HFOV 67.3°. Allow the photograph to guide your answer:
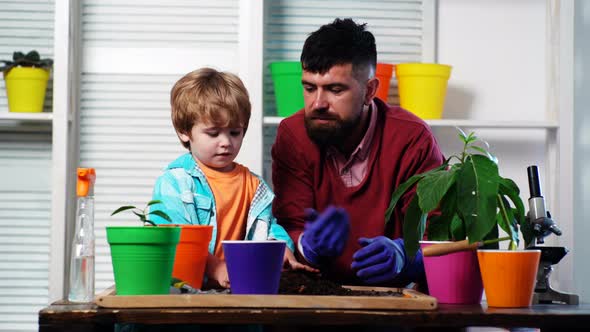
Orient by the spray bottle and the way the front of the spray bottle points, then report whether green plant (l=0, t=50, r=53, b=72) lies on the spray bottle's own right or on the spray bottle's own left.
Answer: on the spray bottle's own right

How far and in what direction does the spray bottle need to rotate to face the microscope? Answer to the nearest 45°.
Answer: approximately 135° to its left

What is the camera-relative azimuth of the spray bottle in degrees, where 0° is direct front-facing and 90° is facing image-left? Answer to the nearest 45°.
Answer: approximately 45°

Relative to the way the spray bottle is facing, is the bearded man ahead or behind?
behind
